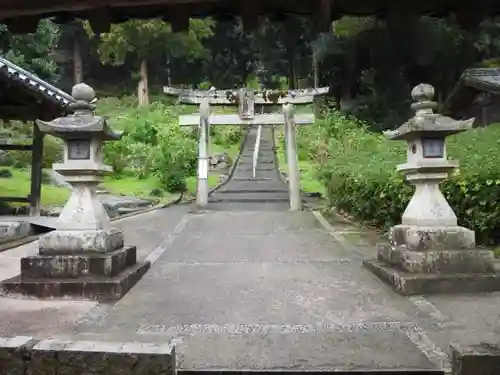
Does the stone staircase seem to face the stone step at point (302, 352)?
yes

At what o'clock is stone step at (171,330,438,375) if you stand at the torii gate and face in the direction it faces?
The stone step is roughly at 12 o'clock from the torii gate.

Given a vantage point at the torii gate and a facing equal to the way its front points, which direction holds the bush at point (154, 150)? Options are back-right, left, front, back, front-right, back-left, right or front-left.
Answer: back-right

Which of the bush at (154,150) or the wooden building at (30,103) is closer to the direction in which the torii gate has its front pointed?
the wooden building

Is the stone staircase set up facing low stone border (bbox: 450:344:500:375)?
yes

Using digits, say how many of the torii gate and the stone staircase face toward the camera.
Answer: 2

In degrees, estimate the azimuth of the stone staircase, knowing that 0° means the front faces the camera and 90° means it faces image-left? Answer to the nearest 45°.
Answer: approximately 0°

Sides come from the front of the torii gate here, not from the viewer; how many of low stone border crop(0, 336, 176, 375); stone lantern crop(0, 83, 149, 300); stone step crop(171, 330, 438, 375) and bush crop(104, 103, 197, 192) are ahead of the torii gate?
3
